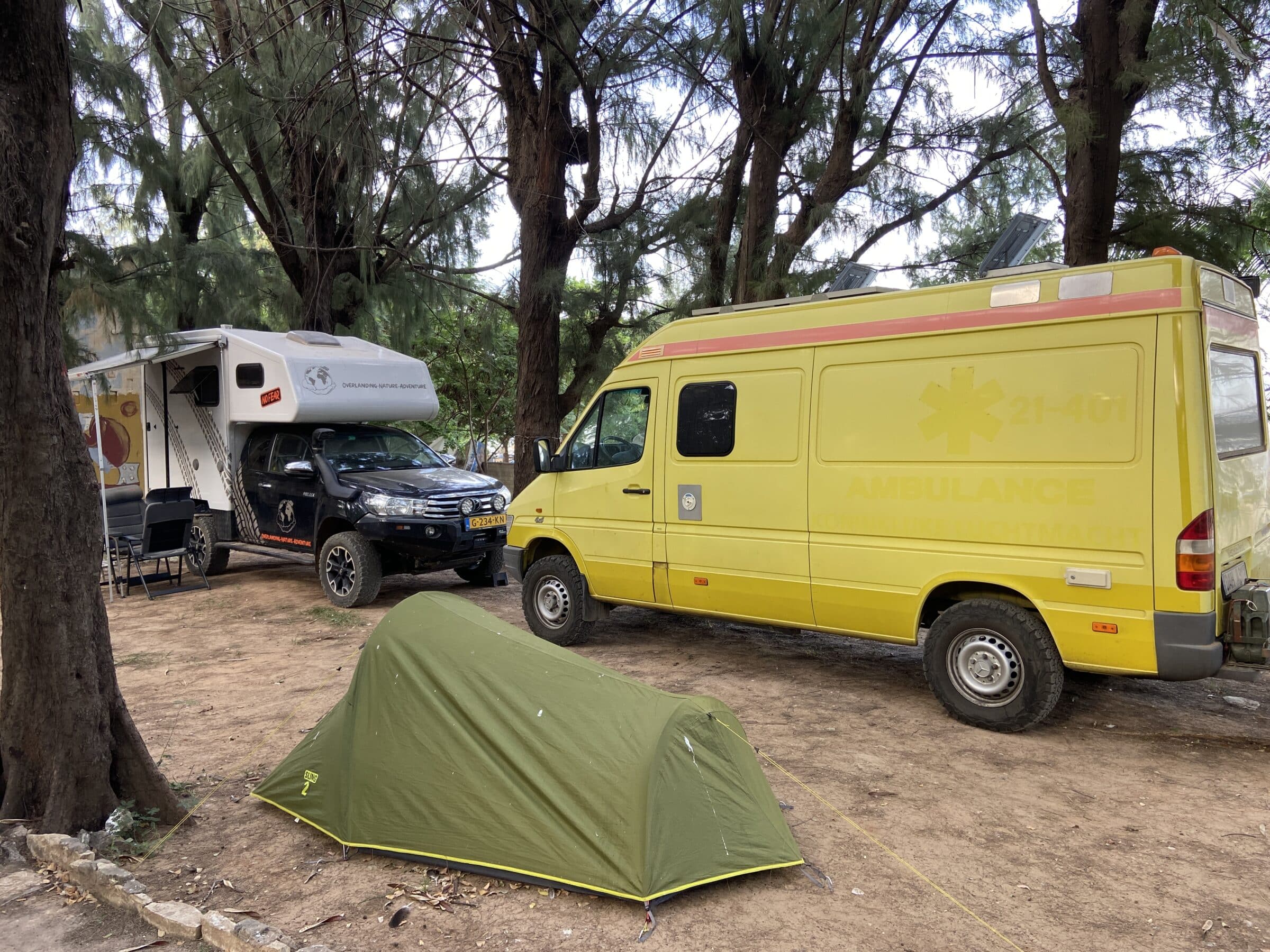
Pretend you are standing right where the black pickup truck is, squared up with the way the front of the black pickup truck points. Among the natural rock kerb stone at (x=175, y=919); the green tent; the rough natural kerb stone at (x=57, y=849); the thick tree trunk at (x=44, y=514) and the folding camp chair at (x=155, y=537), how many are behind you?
1

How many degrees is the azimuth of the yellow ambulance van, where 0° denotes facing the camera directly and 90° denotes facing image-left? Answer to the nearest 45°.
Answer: approximately 135°

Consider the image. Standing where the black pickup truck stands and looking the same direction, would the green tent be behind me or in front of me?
in front

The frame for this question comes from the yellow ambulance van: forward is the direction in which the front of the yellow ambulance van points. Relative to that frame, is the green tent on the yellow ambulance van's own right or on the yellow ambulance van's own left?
on the yellow ambulance van's own left

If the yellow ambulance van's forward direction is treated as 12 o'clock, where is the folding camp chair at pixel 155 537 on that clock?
The folding camp chair is roughly at 11 o'clock from the yellow ambulance van.

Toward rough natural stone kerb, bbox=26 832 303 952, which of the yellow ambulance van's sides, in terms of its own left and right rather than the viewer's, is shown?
left

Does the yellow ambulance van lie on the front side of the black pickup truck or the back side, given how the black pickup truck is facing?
on the front side

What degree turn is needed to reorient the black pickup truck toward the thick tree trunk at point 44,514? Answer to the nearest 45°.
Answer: approximately 45° to its right

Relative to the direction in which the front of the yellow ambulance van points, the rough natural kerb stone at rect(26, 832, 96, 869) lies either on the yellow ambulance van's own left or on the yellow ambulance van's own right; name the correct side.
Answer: on the yellow ambulance van's own left

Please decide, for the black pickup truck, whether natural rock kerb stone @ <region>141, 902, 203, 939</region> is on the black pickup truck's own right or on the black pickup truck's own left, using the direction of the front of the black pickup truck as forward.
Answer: on the black pickup truck's own right

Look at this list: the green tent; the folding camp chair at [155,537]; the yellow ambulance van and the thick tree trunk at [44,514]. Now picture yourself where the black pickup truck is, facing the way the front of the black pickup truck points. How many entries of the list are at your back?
1

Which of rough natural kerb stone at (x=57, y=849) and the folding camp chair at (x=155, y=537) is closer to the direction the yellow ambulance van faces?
the folding camp chair

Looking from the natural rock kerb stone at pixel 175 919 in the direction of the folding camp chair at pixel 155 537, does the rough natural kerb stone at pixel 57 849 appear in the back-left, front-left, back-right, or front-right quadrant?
front-left

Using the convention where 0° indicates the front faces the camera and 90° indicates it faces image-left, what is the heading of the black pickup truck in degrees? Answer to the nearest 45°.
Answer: approximately 315°

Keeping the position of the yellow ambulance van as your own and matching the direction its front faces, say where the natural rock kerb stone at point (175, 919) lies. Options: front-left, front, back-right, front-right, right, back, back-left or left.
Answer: left
